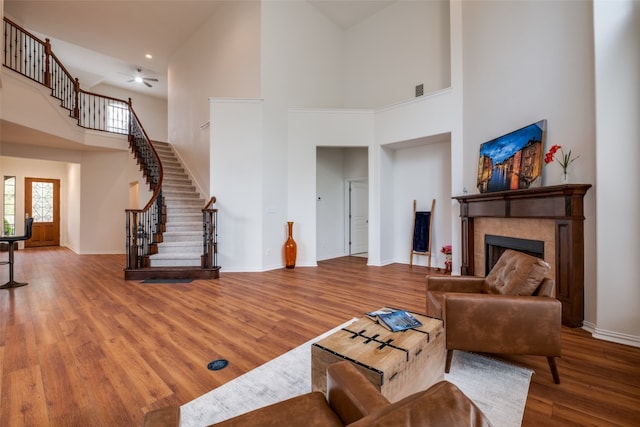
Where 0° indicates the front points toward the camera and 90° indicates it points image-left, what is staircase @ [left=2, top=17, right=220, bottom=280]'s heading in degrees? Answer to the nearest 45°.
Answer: approximately 0°

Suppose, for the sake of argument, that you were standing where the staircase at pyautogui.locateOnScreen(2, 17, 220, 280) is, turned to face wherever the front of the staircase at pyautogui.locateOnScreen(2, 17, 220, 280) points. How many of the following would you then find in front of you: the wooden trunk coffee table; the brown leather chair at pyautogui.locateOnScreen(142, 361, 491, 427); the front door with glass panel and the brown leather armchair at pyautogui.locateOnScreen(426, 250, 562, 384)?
3

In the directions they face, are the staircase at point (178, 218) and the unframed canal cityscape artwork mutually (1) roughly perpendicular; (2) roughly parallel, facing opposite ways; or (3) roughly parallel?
roughly perpendicular

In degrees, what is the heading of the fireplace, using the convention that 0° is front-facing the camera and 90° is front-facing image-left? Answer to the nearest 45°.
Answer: approximately 45°

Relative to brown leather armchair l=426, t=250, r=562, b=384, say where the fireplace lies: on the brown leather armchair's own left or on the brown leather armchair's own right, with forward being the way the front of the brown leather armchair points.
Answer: on the brown leather armchair's own right

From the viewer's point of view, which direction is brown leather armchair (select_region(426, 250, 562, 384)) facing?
to the viewer's left

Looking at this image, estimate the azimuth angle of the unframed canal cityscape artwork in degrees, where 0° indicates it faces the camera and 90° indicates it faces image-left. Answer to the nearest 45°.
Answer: approximately 45°

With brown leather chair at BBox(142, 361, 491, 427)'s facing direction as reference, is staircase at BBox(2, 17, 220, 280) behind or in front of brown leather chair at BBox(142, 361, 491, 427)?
in front

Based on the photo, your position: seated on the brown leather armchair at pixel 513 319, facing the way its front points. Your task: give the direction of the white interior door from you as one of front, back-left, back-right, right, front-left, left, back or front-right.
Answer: front-right

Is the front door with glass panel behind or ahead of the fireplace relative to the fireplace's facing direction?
ahead
